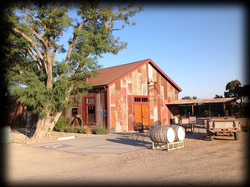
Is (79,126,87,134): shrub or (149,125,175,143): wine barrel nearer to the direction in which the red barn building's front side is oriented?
the wine barrel

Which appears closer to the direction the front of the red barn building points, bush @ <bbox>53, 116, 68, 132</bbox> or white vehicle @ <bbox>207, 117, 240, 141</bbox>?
the white vehicle

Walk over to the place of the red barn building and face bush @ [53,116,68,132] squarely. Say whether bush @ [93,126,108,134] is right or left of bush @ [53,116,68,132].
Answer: left

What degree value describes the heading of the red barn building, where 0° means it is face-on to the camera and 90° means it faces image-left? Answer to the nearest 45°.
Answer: approximately 315°

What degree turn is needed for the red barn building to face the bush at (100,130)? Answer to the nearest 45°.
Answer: approximately 90° to its right

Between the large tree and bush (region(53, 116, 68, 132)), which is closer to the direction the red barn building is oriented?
the large tree

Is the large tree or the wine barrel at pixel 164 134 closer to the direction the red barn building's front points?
the wine barrel

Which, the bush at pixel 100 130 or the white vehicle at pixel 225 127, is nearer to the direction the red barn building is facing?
the white vehicle

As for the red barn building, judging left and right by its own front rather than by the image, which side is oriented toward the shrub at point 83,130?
right

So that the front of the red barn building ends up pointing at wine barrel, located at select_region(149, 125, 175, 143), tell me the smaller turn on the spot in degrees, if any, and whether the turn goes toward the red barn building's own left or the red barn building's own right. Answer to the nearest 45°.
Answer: approximately 45° to the red barn building's own right
